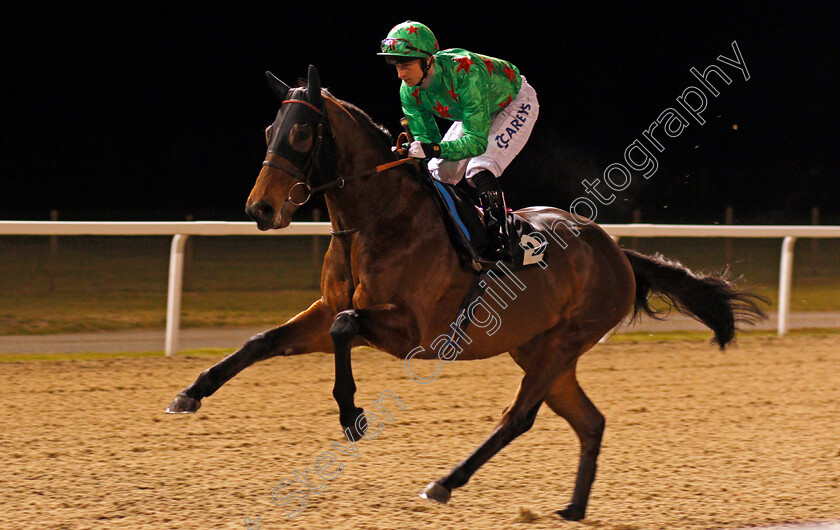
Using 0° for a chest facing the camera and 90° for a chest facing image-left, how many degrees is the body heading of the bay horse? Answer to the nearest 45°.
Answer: approximately 45°
